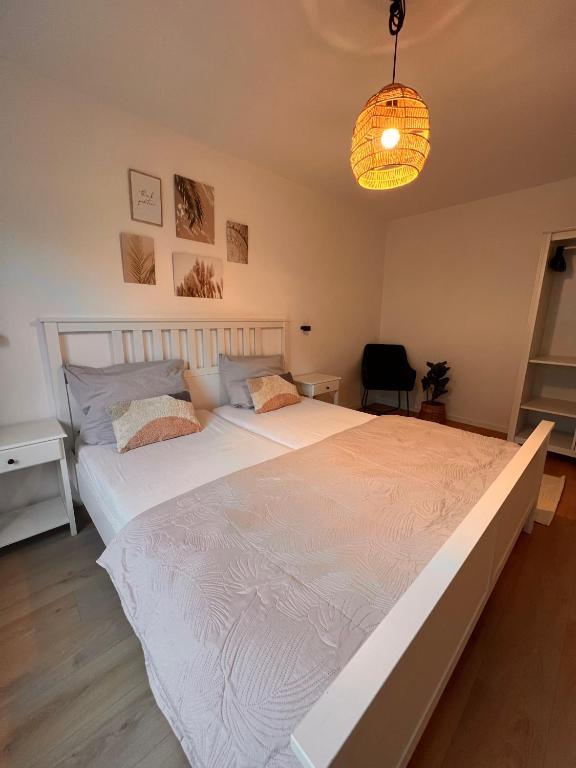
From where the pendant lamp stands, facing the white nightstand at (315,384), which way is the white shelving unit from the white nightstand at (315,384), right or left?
right

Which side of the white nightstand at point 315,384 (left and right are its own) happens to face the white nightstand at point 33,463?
right

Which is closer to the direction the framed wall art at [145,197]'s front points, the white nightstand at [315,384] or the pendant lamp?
the pendant lamp

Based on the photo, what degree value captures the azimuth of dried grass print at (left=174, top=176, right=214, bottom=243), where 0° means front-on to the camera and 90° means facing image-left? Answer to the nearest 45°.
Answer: approximately 315°

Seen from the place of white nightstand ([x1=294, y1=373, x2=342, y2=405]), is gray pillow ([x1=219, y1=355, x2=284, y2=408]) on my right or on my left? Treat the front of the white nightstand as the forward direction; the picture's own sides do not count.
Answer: on my right

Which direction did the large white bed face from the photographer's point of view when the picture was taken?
facing the viewer and to the right of the viewer

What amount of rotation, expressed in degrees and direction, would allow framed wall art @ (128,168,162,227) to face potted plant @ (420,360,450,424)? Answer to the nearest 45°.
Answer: approximately 45° to its left

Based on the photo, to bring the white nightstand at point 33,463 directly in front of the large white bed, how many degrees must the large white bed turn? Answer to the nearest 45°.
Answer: approximately 135° to its right

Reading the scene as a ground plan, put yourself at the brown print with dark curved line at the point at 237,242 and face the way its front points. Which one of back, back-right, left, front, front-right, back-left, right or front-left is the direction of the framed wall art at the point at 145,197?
right
